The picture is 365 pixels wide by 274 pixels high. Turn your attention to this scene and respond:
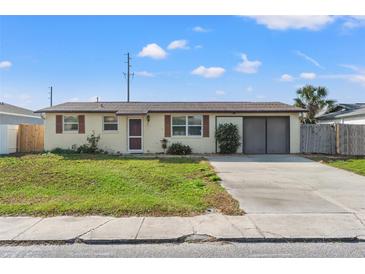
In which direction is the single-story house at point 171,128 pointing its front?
toward the camera

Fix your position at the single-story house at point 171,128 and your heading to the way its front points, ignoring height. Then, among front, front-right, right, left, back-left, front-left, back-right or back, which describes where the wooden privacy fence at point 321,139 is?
left

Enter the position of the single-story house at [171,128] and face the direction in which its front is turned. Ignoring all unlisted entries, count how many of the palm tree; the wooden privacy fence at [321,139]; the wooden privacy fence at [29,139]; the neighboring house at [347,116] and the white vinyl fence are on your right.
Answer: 2

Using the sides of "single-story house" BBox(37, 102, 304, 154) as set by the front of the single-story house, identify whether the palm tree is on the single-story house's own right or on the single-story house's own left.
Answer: on the single-story house's own left

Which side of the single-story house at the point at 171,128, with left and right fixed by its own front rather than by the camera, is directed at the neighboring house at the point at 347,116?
left

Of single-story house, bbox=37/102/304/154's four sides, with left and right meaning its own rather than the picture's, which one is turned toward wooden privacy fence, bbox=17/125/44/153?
right

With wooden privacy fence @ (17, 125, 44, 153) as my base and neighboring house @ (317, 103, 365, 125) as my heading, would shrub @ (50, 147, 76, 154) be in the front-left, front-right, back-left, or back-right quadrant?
front-right

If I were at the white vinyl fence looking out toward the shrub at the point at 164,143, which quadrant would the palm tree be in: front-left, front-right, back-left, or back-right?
front-left
